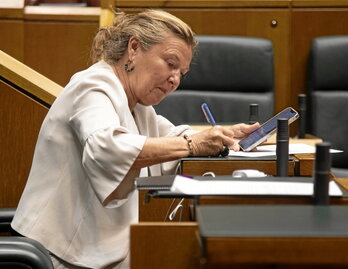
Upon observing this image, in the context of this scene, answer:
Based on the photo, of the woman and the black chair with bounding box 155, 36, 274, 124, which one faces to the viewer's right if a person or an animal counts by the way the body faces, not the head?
the woman

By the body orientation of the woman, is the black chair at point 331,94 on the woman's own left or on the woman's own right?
on the woman's own left

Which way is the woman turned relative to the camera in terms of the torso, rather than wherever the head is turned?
to the viewer's right

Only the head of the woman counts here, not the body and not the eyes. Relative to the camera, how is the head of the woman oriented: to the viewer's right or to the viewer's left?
to the viewer's right

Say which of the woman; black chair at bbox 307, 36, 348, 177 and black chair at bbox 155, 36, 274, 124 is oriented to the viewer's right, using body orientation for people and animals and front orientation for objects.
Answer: the woman
